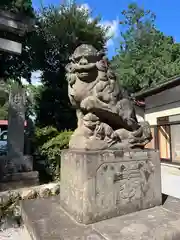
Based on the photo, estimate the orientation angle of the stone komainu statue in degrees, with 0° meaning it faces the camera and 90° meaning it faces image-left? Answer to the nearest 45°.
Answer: approximately 45°

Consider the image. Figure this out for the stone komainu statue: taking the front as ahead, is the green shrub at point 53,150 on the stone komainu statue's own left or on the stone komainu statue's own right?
on the stone komainu statue's own right

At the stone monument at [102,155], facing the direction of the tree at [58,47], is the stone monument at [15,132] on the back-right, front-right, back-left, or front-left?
front-left

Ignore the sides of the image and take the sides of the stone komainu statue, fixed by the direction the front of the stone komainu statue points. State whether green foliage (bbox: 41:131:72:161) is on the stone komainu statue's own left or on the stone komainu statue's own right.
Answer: on the stone komainu statue's own right

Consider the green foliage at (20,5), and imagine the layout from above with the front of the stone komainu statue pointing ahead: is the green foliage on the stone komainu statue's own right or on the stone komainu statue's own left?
on the stone komainu statue's own right

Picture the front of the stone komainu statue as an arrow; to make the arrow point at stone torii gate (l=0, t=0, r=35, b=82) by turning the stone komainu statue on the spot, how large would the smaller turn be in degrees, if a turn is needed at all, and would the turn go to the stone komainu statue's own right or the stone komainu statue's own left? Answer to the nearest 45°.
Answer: approximately 90° to the stone komainu statue's own right

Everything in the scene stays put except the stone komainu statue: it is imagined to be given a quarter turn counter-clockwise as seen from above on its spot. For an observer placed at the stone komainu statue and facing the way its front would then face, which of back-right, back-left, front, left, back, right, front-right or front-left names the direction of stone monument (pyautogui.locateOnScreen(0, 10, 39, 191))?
back

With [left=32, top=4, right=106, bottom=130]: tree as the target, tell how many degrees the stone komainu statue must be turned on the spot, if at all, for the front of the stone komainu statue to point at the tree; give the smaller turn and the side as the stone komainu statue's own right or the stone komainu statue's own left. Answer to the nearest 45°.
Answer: approximately 135° to the stone komainu statue's own right

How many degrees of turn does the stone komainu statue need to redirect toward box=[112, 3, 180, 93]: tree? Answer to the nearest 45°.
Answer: approximately 135° to its right

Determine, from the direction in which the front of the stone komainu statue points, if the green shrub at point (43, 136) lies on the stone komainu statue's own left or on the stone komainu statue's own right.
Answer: on the stone komainu statue's own right
